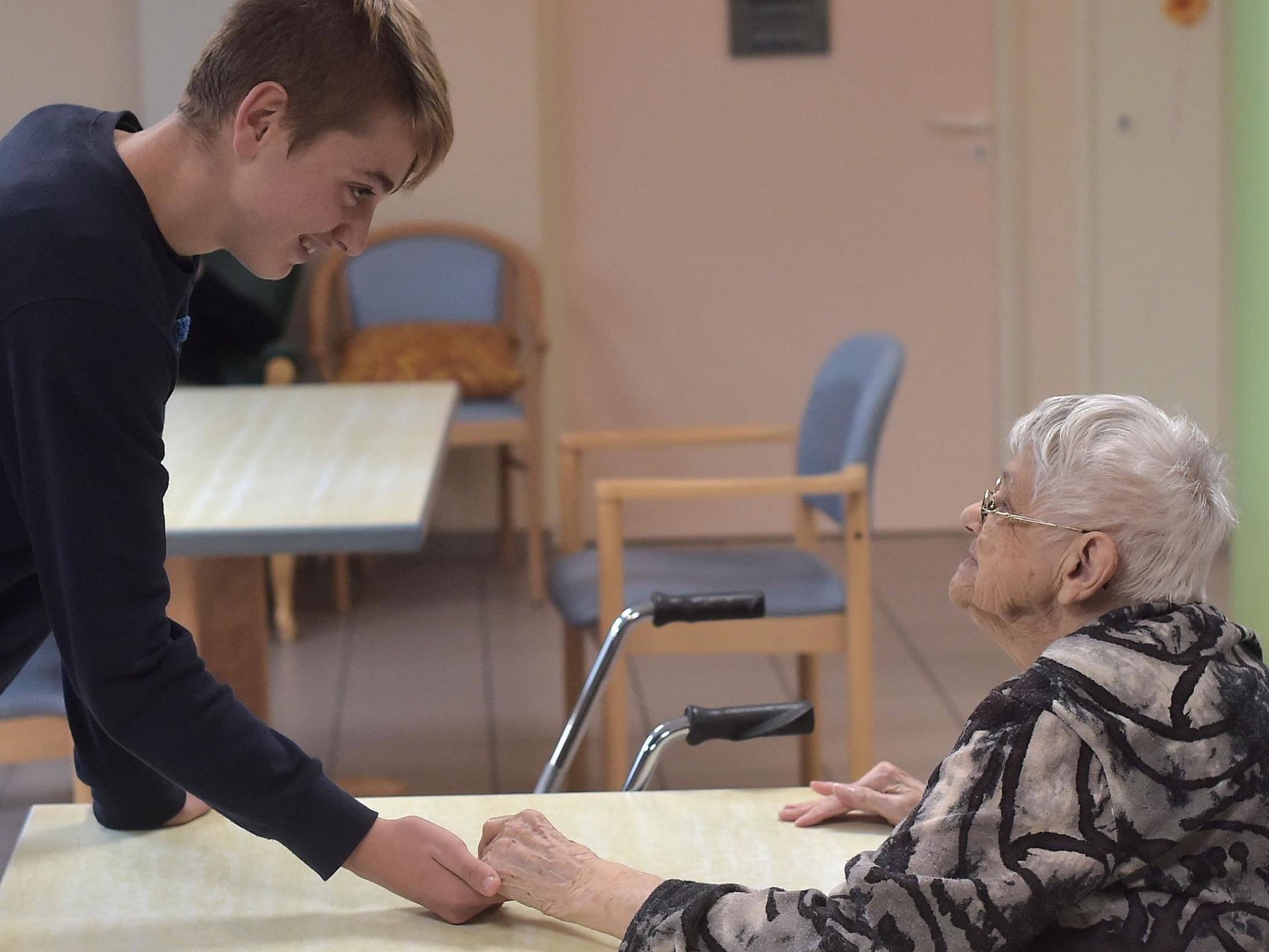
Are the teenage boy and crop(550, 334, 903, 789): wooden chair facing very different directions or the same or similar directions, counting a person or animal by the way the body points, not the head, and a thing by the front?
very different directions

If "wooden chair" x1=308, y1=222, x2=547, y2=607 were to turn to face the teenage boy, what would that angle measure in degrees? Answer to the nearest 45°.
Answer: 0° — it already faces them

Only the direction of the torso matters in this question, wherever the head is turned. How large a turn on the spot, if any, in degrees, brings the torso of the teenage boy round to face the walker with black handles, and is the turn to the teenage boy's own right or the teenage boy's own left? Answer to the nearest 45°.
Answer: approximately 45° to the teenage boy's own left

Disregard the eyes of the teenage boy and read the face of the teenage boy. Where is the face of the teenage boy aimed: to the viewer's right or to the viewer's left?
to the viewer's right

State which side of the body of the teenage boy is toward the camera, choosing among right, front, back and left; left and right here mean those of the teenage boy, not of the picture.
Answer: right

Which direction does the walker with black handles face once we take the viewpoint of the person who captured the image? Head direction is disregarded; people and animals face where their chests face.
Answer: facing to the left of the viewer

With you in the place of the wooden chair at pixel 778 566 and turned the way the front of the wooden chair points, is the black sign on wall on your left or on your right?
on your right

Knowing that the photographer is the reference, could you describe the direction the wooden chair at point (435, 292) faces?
facing the viewer

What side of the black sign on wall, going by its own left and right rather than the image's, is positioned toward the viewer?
front

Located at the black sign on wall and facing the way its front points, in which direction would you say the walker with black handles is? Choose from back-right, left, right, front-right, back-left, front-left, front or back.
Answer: front

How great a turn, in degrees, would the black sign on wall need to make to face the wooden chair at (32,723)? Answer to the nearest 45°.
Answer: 0° — it already faces it

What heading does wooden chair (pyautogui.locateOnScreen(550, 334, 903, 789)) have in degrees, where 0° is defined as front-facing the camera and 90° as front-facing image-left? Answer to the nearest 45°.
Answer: approximately 90°

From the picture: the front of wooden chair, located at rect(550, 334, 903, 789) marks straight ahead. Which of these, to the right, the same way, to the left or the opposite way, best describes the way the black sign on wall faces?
to the left

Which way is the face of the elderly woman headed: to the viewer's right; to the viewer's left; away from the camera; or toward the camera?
to the viewer's left

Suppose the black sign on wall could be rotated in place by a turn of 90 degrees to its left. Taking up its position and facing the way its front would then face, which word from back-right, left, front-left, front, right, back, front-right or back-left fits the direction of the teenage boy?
right
